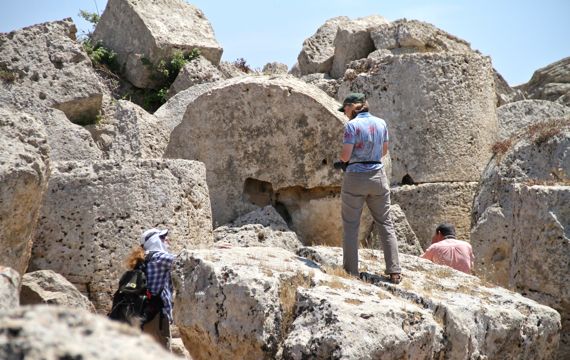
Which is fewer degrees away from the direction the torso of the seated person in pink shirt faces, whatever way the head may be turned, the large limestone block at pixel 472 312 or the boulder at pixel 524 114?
the boulder

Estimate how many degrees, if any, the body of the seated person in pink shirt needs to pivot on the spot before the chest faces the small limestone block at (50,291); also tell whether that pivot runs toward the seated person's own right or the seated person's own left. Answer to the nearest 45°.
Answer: approximately 90° to the seated person's own left

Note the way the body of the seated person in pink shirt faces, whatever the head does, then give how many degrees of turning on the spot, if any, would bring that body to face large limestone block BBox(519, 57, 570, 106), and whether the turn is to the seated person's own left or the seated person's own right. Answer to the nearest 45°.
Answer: approximately 45° to the seated person's own right

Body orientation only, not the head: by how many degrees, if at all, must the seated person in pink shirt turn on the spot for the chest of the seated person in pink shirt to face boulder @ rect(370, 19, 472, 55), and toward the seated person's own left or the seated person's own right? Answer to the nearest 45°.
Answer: approximately 45° to the seated person's own right

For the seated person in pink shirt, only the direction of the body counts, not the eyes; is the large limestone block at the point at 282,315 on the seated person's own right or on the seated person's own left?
on the seated person's own left

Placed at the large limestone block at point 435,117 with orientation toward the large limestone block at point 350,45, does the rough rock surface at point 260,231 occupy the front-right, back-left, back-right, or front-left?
back-left

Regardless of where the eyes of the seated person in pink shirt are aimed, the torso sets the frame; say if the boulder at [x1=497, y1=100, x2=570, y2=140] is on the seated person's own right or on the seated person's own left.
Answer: on the seated person's own right

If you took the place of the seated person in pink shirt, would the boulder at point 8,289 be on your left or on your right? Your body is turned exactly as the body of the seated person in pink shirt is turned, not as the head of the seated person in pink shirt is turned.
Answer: on your left

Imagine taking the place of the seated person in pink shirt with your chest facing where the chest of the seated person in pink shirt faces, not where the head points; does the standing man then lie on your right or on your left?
on your left

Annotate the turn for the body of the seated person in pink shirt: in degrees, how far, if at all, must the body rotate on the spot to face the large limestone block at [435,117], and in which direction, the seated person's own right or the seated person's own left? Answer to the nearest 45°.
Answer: approximately 45° to the seated person's own right

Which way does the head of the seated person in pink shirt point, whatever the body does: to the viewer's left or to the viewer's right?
to the viewer's left

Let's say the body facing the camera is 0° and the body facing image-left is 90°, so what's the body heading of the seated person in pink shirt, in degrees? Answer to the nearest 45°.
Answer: approximately 135°
